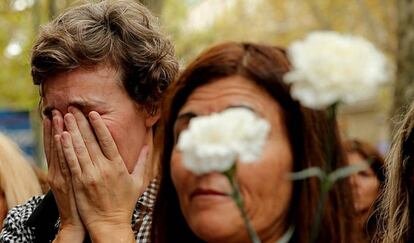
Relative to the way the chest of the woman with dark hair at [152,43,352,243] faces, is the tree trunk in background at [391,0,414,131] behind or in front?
behind

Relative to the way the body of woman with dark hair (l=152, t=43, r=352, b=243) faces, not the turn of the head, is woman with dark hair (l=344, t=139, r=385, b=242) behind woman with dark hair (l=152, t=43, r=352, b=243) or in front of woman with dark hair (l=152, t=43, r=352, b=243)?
behind
